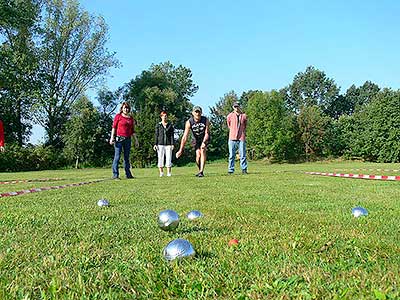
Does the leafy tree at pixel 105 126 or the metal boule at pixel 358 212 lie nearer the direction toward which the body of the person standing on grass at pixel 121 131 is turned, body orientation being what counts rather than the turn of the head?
the metal boule

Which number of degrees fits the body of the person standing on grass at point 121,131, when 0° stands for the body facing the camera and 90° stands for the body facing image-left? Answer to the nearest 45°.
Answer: approximately 0°

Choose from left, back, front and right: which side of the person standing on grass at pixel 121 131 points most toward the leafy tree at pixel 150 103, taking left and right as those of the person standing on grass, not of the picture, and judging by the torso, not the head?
back

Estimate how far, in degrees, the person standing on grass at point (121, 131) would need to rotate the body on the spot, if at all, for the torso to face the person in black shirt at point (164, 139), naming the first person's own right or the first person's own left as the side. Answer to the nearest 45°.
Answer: approximately 90° to the first person's own left

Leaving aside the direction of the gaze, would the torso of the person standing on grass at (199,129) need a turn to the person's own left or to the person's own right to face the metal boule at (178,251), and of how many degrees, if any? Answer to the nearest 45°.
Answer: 0° — they already face it

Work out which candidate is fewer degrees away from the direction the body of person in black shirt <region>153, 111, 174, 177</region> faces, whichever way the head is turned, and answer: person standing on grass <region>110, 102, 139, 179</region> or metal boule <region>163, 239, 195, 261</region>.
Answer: the metal boule

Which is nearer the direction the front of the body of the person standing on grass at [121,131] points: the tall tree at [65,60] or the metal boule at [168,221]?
the metal boule

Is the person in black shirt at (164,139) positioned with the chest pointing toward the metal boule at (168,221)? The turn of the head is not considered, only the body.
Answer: yes

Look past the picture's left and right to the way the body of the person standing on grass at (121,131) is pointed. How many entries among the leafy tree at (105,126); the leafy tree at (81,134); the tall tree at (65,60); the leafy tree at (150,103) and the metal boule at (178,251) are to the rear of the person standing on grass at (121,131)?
4

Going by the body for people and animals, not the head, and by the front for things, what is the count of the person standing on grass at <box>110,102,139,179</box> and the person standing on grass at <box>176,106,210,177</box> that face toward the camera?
2

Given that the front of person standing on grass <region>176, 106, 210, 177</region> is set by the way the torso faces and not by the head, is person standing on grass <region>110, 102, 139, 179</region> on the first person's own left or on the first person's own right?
on the first person's own right

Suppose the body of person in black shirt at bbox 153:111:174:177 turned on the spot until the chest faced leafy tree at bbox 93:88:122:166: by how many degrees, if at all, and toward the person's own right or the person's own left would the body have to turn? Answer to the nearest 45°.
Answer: approximately 180°
